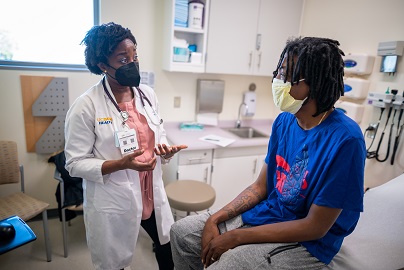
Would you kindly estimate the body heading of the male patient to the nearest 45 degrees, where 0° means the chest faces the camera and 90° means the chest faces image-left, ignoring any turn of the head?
approximately 45°

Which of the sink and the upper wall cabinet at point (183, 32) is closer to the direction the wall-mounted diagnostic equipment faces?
the upper wall cabinet

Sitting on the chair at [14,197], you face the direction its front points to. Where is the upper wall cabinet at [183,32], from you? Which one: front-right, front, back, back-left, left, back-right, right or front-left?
front-left

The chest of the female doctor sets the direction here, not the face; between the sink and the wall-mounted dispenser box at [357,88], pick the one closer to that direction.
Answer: the wall-mounted dispenser box

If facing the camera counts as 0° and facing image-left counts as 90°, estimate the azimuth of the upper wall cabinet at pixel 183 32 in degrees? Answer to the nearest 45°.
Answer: approximately 0°

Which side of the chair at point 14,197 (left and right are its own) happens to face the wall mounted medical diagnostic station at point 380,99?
front

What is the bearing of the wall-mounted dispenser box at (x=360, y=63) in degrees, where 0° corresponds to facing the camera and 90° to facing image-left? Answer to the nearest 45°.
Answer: approximately 45°

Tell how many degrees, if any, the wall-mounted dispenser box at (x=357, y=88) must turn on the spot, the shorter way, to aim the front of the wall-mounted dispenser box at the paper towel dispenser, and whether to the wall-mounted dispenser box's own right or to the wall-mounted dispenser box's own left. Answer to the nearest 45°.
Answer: approximately 45° to the wall-mounted dispenser box's own right

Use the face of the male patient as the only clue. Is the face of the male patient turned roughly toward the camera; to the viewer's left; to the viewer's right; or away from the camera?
to the viewer's left

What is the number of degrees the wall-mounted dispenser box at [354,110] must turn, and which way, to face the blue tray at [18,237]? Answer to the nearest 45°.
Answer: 0° — it already faces it
